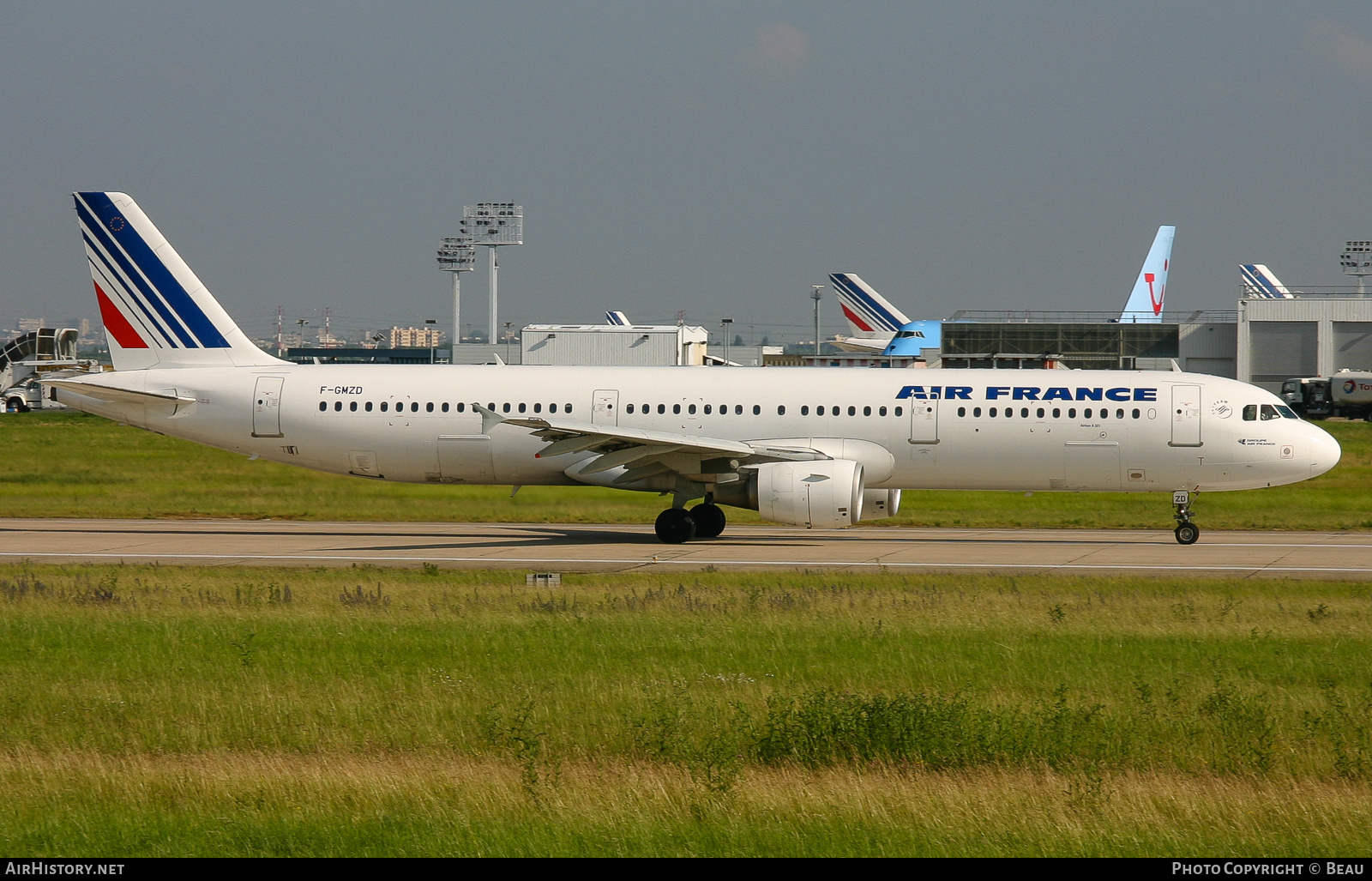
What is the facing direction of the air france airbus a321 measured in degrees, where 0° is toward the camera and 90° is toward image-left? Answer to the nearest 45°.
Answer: approximately 270°
